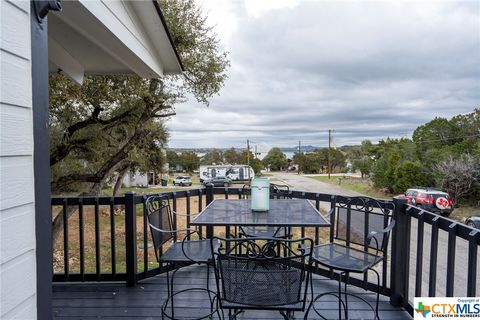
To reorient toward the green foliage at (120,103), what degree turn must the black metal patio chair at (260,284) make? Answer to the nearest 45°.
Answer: approximately 45° to its left

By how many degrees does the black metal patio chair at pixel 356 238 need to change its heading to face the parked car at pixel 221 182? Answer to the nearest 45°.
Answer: approximately 90° to its right

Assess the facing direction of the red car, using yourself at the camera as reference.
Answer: facing away from the viewer and to the left of the viewer

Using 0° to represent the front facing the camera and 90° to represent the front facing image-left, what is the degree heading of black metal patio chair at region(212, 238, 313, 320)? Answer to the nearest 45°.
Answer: approximately 180°

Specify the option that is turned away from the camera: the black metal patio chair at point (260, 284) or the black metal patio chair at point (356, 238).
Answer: the black metal patio chair at point (260, 284)

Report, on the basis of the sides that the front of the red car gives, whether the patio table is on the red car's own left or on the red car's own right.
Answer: on the red car's own left

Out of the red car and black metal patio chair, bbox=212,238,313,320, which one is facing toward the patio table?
the black metal patio chair

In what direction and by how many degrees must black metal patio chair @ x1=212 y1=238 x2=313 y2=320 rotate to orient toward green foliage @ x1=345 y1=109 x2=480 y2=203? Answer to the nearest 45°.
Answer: approximately 45° to its right

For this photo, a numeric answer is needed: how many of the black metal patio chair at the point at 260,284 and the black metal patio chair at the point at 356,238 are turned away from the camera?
1

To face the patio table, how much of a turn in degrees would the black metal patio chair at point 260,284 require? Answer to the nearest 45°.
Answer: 0° — it already faces it
